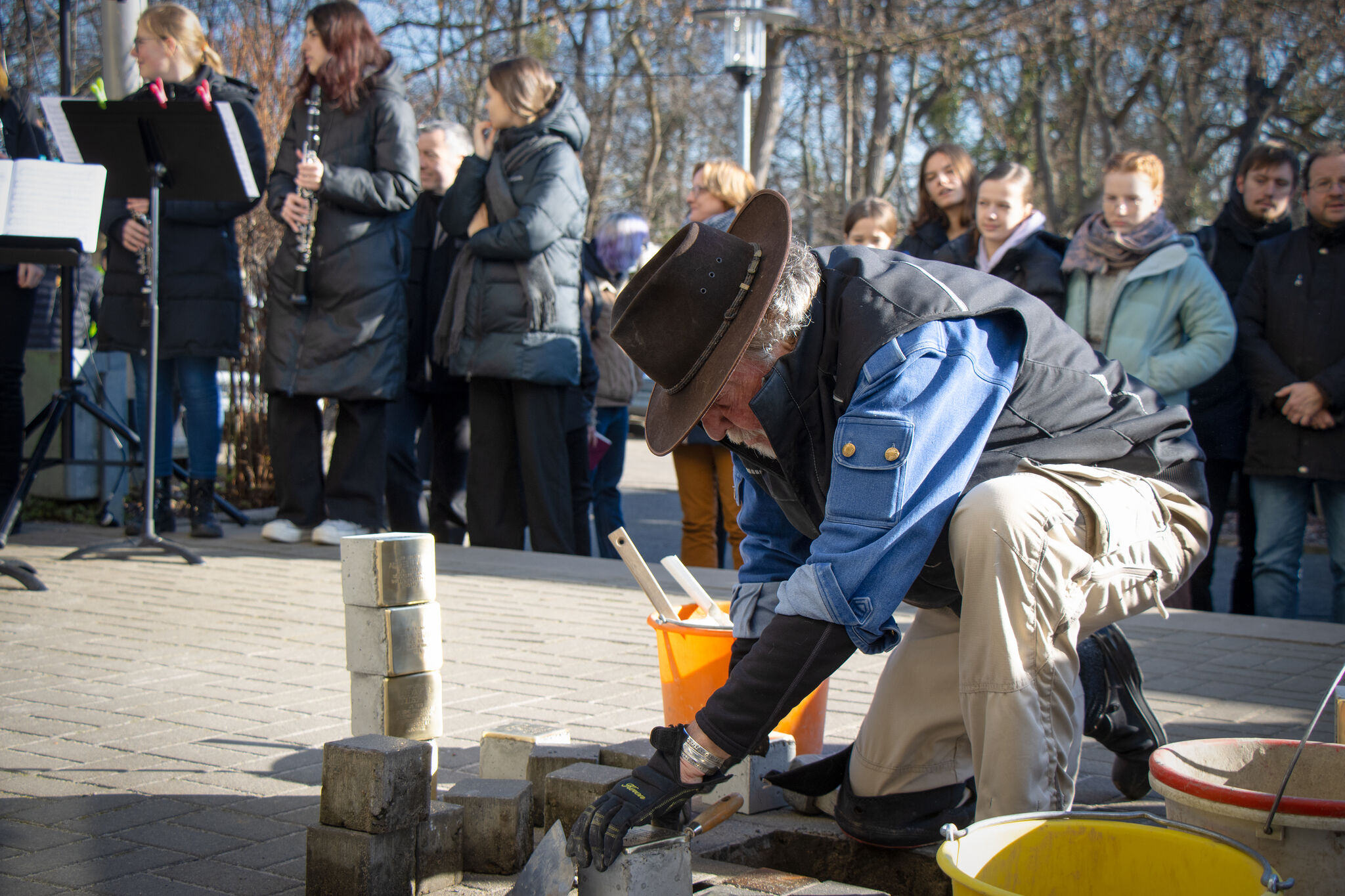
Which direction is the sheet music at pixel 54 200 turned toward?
toward the camera

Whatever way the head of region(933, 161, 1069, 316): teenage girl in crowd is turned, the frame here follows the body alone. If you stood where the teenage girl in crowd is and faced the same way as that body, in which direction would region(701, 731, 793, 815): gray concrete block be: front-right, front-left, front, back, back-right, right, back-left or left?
front-left

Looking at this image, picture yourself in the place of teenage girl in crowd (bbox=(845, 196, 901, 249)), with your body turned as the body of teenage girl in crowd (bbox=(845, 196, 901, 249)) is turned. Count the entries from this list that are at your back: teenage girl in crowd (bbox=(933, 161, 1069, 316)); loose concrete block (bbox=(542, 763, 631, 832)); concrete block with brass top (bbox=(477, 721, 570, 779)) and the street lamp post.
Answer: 1

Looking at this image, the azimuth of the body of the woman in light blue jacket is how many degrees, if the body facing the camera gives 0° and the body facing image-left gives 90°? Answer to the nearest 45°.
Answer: approximately 45°

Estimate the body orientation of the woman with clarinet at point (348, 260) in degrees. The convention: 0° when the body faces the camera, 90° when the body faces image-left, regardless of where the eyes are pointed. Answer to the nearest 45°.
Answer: approximately 45°

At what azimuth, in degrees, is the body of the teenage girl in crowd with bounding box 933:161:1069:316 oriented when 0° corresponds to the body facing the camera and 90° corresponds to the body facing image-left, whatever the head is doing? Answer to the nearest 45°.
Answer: approximately 45°

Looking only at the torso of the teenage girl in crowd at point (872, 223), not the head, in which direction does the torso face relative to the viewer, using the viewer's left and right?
facing the viewer

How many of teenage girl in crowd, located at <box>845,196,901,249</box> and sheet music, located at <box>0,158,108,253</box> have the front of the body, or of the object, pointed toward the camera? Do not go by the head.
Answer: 2

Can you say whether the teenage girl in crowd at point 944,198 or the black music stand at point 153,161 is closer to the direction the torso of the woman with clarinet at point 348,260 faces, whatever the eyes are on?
the black music stand

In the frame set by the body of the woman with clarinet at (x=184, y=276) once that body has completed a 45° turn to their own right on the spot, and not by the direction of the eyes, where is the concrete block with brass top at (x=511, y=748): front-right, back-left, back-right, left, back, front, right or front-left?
left

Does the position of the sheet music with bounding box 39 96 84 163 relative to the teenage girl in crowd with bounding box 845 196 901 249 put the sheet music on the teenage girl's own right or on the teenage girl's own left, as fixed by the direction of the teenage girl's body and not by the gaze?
on the teenage girl's own right

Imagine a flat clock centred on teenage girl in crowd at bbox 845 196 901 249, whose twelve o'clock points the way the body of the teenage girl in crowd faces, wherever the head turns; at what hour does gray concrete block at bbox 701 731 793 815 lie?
The gray concrete block is roughly at 12 o'clock from the teenage girl in crowd.

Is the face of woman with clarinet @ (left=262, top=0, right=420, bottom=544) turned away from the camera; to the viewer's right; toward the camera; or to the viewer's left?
to the viewer's left

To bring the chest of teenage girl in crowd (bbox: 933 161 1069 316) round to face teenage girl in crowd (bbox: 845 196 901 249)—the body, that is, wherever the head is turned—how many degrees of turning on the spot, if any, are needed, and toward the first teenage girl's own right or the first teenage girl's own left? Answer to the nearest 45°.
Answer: approximately 90° to the first teenage girl's own right
